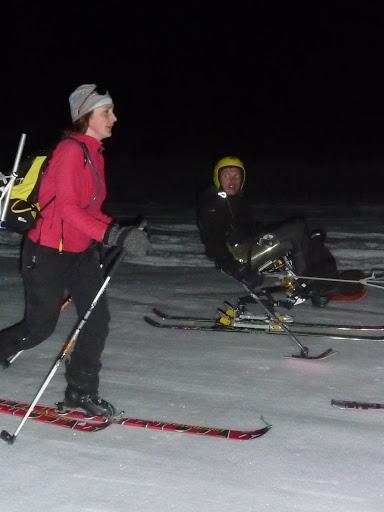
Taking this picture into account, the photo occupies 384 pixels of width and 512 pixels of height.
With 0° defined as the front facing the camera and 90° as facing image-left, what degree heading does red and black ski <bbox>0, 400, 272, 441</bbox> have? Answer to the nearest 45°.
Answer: approximately 270°

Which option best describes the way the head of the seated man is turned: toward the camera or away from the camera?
toward the camera

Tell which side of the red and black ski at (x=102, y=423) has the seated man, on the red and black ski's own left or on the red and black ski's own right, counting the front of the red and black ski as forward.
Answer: on the red and black ski's own left
